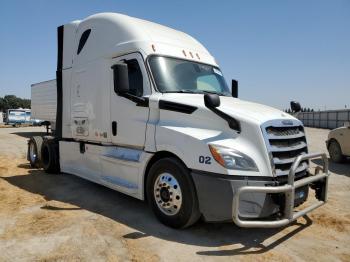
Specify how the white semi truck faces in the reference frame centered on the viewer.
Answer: facing the viewer and to the right of the viewer

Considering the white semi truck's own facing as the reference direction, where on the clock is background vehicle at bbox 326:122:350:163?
The background vehicle is roughly at 9 o'clock from the white semi truck.
